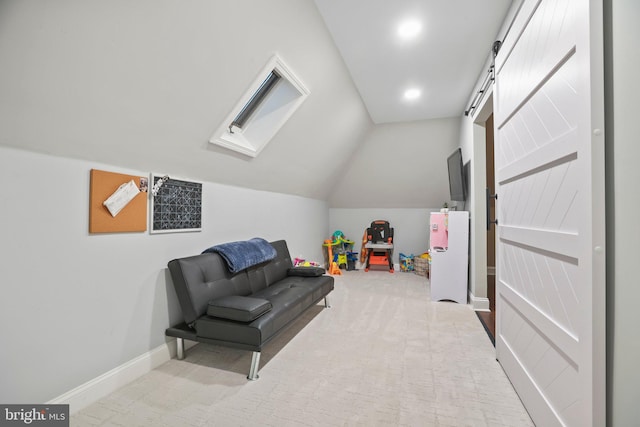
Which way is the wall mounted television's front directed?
to the viewer's left

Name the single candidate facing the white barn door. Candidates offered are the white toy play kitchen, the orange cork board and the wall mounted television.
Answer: the orange cork board

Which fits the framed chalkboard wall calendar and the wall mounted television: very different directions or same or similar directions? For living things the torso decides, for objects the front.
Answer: very different directions

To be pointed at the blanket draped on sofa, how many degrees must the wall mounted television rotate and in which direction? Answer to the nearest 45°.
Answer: approximately 45° to its left

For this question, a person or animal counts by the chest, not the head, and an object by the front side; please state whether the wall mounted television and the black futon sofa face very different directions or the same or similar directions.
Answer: very different directions

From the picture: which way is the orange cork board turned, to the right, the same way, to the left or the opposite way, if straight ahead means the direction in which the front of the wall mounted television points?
the opposite way

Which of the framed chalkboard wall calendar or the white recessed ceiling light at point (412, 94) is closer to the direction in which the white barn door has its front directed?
the framed chalkboard wall calendar

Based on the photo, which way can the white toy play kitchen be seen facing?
to the viewer's left

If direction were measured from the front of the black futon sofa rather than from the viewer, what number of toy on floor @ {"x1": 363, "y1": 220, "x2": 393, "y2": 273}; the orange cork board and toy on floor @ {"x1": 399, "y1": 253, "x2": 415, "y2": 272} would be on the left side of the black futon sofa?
2

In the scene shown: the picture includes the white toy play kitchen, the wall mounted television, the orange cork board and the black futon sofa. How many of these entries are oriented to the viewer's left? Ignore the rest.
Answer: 2
